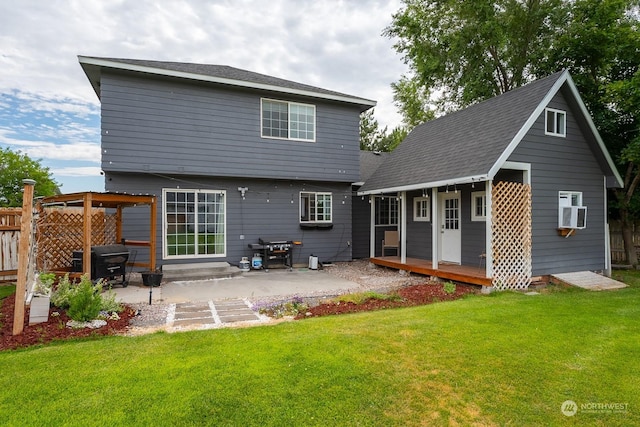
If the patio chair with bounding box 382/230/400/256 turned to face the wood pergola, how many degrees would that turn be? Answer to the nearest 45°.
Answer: approximately 45° to its right

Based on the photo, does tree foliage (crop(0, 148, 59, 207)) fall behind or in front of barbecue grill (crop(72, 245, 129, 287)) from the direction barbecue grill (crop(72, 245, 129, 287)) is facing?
behind

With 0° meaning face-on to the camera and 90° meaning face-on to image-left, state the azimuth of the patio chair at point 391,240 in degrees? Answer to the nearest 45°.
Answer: approximately 0°

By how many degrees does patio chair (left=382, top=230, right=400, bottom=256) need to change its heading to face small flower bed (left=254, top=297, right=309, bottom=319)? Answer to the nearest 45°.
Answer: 0° — it already faces it

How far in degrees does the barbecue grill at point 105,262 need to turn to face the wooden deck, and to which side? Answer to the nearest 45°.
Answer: approximately 45° to its left
